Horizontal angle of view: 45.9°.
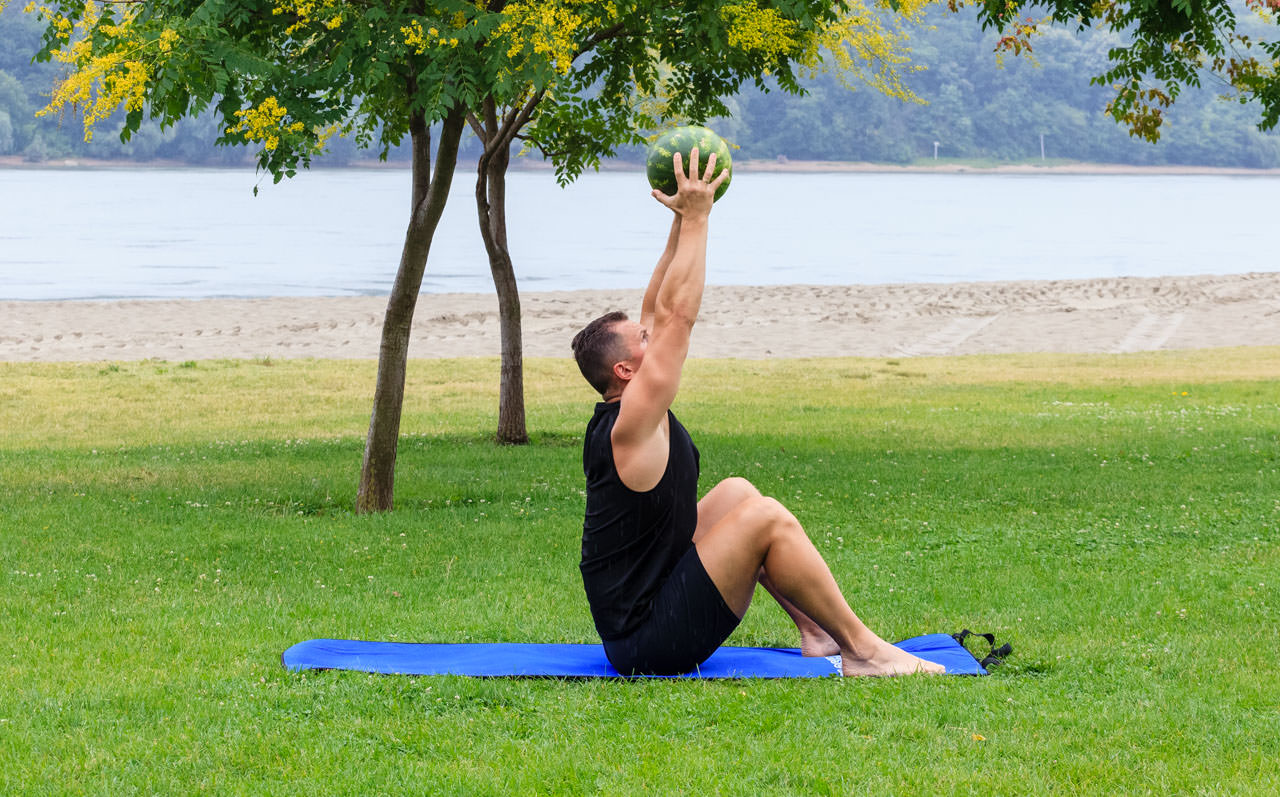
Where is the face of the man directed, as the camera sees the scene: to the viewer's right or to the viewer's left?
to the viewer's right

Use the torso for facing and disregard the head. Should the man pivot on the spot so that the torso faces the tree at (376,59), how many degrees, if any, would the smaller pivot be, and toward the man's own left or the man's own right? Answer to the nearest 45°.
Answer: approximately 135° to the man's own left

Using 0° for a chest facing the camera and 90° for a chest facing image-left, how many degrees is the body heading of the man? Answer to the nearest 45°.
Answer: approximately 270°

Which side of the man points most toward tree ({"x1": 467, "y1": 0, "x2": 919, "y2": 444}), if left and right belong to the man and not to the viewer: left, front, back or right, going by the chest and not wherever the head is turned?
left
